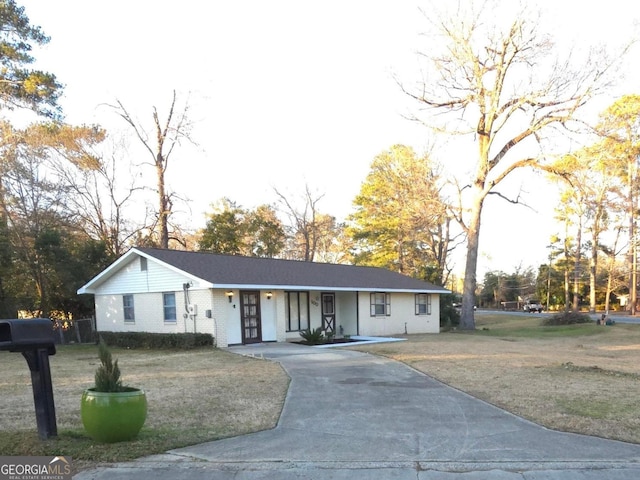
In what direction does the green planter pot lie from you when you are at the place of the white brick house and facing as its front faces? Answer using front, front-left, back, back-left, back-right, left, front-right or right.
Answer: front-right

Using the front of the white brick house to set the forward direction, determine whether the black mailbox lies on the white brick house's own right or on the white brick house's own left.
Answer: on the white brick house's own right

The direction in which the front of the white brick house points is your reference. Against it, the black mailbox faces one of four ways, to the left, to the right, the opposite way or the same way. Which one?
to the right

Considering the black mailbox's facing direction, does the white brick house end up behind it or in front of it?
behind
